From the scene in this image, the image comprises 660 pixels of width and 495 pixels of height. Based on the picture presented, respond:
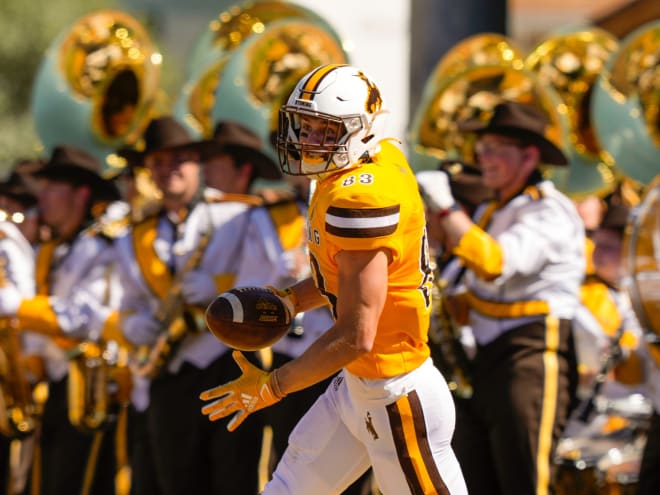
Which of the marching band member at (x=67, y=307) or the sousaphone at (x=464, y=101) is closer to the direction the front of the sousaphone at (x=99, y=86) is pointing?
the marching band member

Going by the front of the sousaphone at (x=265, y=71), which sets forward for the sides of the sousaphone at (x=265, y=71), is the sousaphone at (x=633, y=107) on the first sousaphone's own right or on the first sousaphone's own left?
on the first sousaphone's own left

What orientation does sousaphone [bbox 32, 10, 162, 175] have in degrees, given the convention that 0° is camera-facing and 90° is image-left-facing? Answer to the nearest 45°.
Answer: approximately 45°

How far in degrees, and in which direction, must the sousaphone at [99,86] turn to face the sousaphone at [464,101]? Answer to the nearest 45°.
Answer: approximately 90° to its left

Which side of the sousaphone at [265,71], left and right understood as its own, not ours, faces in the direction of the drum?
left

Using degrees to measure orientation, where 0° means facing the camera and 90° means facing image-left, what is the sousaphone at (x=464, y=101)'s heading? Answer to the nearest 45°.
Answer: approximately 45°

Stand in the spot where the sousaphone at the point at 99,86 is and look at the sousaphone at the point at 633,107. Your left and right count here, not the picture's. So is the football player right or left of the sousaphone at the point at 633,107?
right
